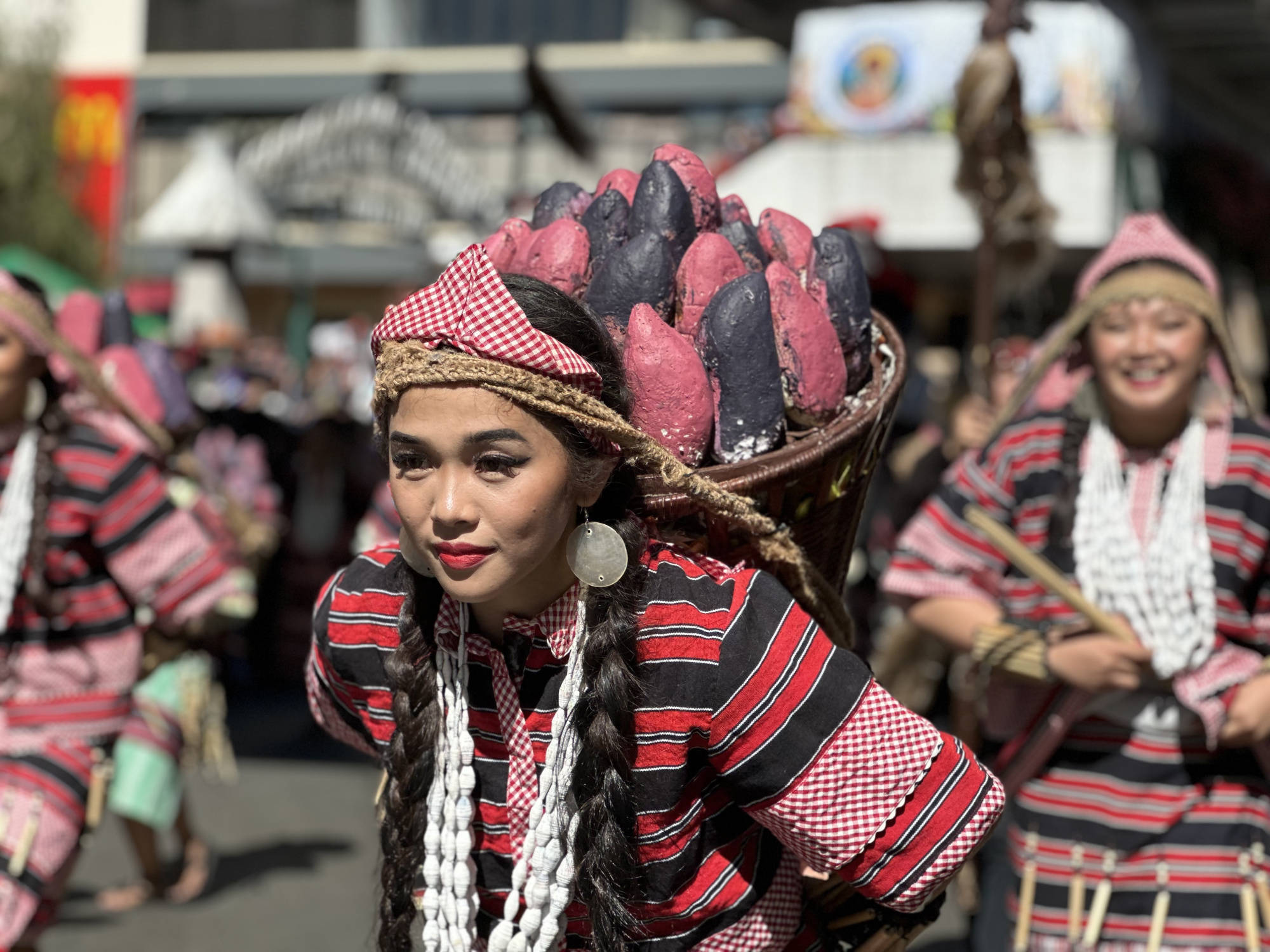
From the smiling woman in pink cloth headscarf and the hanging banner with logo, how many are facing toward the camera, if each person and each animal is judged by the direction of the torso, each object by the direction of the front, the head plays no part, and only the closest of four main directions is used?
2

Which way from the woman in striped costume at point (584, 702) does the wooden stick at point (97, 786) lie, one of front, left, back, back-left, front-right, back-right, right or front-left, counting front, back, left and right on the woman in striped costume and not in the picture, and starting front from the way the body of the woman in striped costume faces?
right

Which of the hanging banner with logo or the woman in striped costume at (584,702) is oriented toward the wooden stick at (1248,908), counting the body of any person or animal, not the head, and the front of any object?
the hanging banner with logo

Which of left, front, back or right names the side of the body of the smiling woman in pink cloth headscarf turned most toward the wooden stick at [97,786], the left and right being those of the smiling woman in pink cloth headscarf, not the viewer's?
right

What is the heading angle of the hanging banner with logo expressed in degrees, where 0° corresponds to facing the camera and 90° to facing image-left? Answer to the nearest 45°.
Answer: approximately 0°

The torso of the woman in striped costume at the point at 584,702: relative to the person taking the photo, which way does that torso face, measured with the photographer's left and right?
facing the viewer and to the left of the viewer

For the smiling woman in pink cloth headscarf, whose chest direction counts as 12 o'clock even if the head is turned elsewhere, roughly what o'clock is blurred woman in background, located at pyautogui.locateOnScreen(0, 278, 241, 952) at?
The blurred woman in background is roughly at 3 o'clock from the smiling woman in pink cloth headscarf.

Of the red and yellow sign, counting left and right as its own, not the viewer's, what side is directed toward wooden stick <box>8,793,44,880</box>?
front
